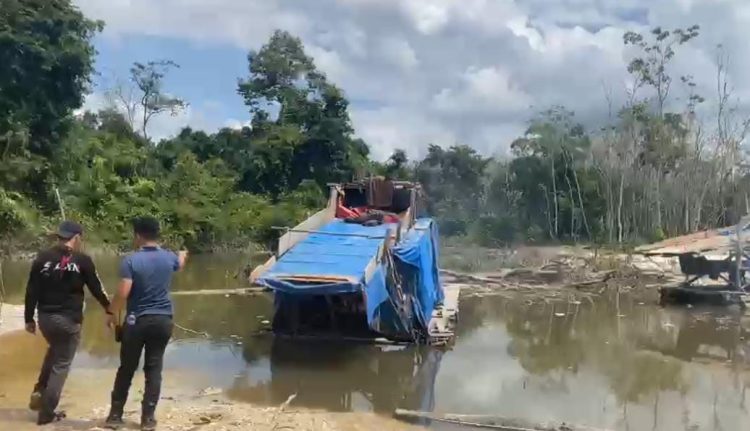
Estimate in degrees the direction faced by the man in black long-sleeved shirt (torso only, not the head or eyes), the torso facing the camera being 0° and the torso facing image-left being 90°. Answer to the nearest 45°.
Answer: approximately 225°

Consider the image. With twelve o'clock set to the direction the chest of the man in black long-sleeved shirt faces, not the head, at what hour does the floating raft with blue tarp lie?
The floating raft with blue tarp is roughly at 12 o'clock from the man in black long-sleeved shirt.

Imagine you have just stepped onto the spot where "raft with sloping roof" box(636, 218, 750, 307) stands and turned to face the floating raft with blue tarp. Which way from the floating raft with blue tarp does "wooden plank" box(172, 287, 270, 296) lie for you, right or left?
right

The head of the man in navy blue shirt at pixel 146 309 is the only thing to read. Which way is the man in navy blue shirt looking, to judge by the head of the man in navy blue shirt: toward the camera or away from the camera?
away from the camera

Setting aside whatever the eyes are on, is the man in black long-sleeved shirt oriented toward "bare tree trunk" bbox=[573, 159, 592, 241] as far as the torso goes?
yes

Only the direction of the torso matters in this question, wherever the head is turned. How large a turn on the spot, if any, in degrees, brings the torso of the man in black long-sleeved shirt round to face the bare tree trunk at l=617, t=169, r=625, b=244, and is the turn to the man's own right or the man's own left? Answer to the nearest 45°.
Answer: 0° — they already face it

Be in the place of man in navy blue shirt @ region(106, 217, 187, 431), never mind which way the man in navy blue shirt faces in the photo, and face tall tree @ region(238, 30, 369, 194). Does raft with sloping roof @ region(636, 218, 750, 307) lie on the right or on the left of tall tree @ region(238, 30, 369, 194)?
right

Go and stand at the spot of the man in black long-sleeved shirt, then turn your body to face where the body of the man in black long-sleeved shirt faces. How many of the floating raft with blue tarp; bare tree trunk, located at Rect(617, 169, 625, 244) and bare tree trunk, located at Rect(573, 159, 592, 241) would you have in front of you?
3

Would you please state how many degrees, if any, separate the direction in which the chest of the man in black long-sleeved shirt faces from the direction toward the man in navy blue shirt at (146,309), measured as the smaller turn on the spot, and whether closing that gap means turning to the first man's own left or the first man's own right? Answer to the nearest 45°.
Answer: approximately 90° to the first man's own right
